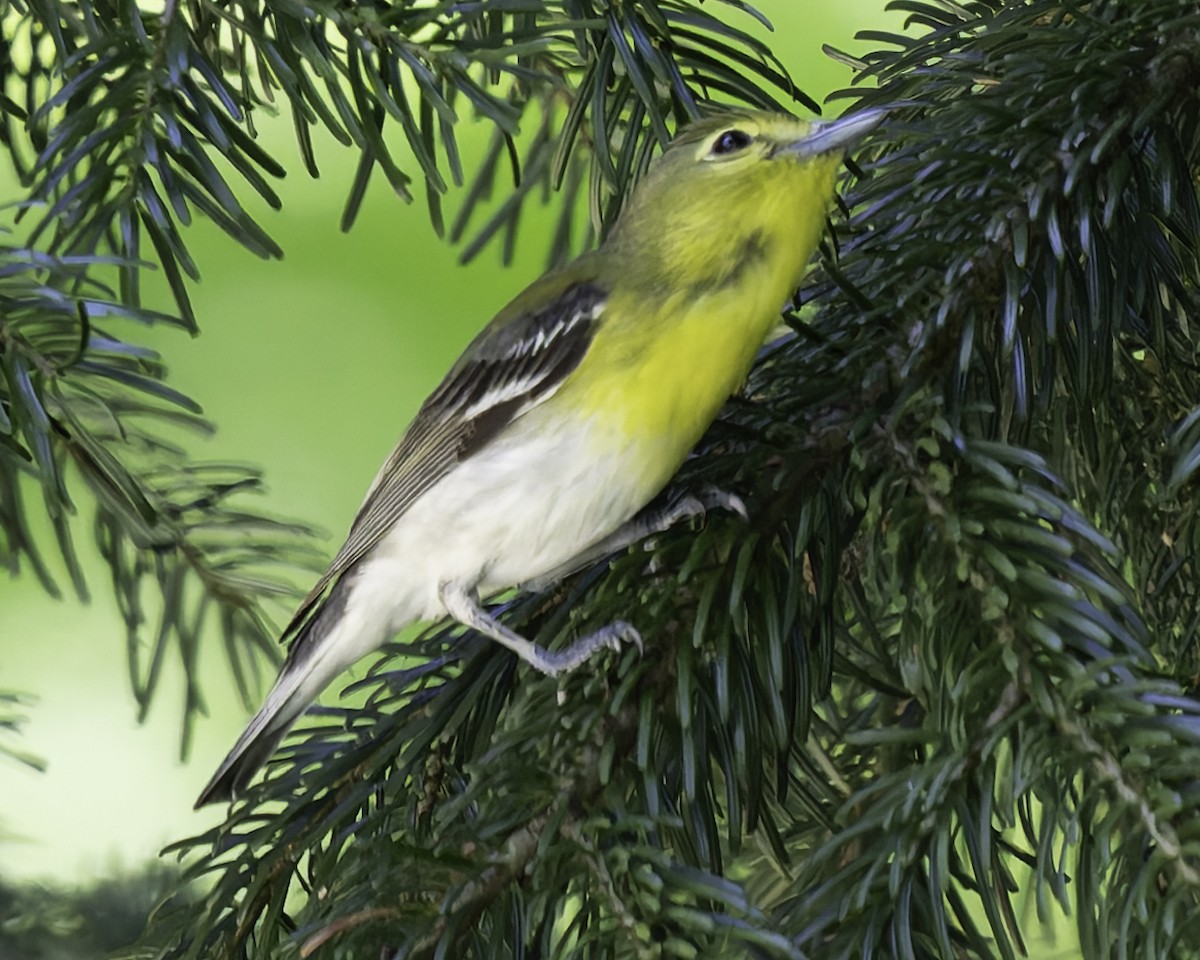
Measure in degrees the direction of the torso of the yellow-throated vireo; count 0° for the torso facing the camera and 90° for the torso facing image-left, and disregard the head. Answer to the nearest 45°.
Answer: approximately 270°
